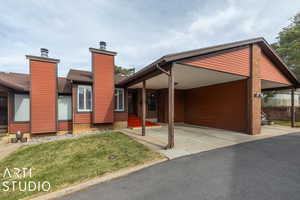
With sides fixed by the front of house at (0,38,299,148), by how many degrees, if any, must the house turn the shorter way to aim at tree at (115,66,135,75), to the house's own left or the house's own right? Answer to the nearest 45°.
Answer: approximately 180°

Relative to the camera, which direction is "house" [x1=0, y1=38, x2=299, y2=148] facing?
toward the camera

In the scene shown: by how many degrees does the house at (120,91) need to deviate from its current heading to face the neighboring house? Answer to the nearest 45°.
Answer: approximately 135° to its left
